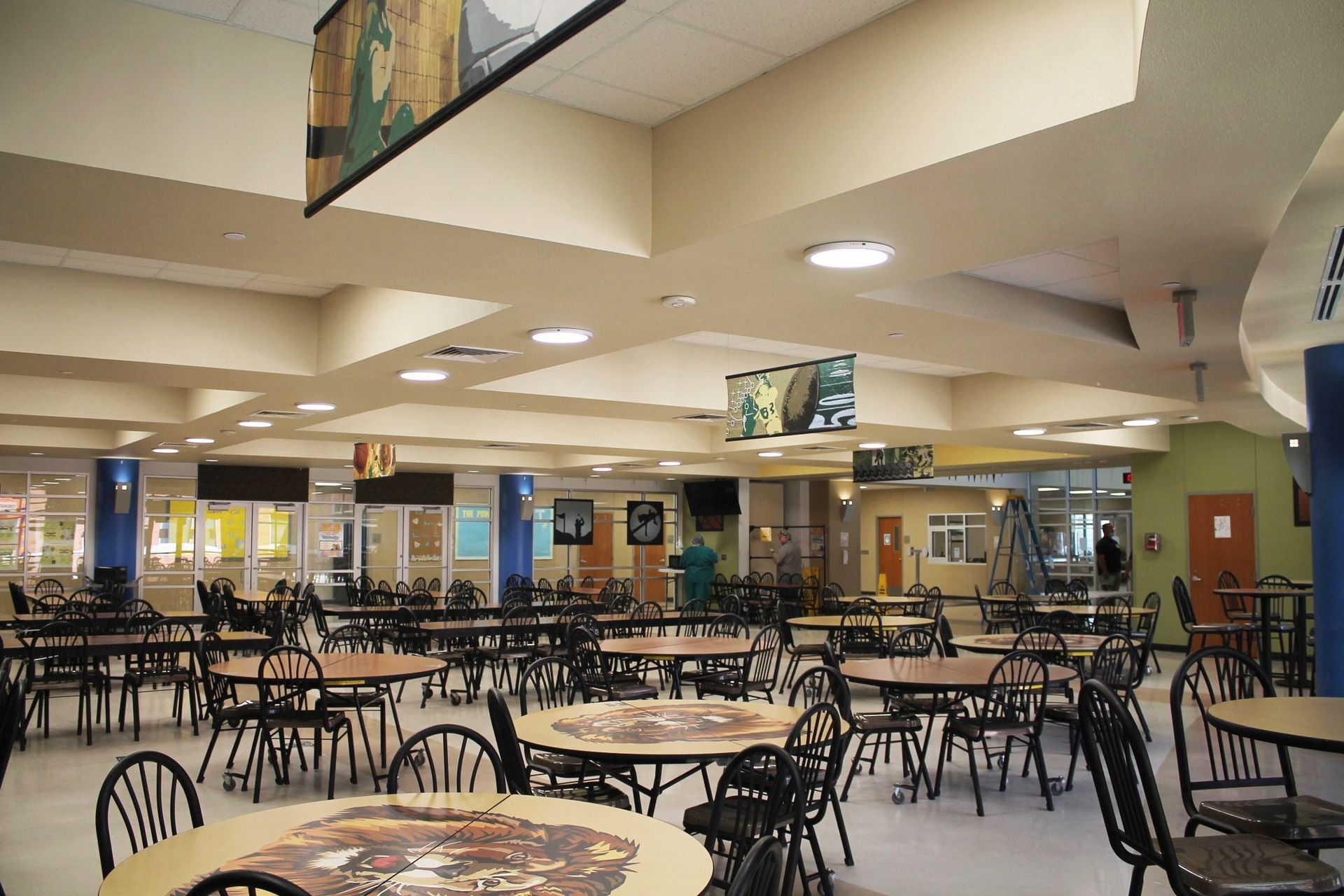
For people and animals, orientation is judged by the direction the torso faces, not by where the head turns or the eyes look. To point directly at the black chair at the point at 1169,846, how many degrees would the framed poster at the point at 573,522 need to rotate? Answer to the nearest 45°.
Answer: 0° — it already faces it

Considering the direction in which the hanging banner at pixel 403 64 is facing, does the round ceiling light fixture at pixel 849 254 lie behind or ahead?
behind

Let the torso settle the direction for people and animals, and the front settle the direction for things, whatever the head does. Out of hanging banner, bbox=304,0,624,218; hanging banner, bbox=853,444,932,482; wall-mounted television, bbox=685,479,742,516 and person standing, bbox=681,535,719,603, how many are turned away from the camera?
1

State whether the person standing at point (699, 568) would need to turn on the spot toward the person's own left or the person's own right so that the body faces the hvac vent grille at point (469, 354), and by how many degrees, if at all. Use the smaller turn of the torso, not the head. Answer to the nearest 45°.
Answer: approximately 180°

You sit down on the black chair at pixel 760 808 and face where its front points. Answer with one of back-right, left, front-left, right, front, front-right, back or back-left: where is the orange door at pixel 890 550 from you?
front-right

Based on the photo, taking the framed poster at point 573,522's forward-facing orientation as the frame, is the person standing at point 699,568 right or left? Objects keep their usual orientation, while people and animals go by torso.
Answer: on its left

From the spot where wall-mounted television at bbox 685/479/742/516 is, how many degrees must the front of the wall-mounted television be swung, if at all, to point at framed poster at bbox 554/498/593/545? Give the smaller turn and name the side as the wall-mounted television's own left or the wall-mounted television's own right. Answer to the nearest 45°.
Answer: approximately 45° to the wall-mounted television's own right

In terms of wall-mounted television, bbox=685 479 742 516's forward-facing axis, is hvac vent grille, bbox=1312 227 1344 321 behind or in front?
in front

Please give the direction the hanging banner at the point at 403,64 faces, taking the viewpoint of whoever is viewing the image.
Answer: facing the viewer and to the left of the viewer

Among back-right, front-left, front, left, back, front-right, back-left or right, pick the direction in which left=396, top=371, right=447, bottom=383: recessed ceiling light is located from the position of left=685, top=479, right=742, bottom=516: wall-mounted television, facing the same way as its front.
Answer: front

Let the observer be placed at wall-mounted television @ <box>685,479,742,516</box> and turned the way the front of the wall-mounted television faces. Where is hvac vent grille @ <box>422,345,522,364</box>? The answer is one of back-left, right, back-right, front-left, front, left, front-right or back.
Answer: front

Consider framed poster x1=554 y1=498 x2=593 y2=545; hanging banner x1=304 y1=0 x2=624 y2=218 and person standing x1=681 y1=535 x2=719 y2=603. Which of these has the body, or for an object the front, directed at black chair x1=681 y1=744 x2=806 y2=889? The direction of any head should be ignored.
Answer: the framed poster

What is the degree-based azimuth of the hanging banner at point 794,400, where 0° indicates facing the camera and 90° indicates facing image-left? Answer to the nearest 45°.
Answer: approximately 45°

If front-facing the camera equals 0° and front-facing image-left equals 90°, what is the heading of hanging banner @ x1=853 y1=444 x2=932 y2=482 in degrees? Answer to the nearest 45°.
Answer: approximately 45°

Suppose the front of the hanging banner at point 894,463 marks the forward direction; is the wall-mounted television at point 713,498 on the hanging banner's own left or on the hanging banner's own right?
on the hanging banner's own right

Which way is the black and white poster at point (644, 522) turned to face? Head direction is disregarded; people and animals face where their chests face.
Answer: toward the camera

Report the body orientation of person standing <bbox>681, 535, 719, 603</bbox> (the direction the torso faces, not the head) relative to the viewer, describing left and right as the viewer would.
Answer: facing away from the viewer
